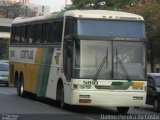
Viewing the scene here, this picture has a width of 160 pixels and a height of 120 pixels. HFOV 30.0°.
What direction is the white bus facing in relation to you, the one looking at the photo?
facing the viewer and to the right of the viewer
